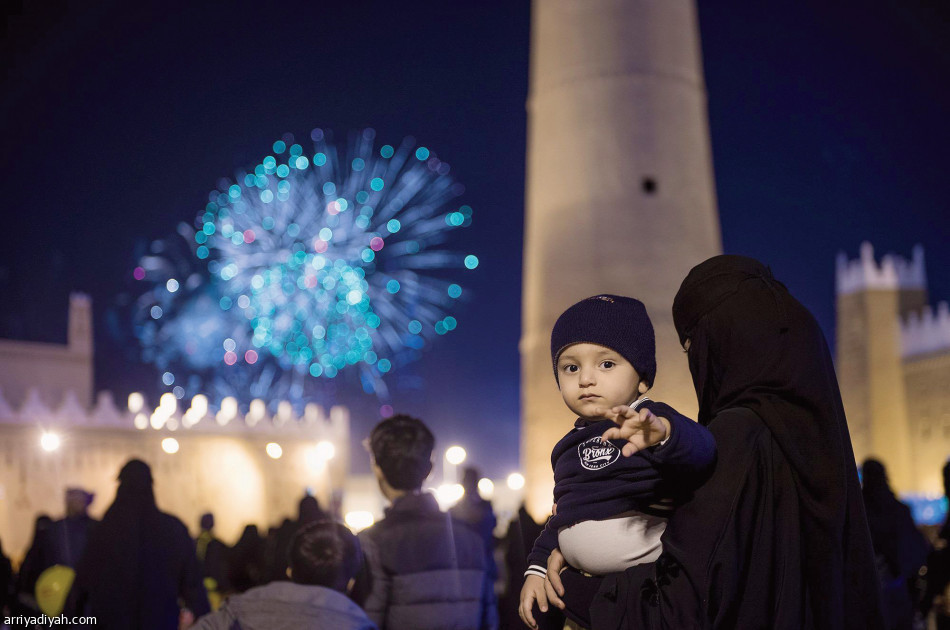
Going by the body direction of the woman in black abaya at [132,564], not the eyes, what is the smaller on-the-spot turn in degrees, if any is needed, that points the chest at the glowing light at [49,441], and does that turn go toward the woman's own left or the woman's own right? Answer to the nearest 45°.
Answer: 0° — they already face it

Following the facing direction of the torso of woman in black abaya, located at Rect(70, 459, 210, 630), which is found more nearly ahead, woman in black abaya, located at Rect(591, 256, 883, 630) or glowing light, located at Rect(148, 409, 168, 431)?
the glowing light

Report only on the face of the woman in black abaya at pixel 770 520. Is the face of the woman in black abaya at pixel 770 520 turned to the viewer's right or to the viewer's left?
to the viewer's left

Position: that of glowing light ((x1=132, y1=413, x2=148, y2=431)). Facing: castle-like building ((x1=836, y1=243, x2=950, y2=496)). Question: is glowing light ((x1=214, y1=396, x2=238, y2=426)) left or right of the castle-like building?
left

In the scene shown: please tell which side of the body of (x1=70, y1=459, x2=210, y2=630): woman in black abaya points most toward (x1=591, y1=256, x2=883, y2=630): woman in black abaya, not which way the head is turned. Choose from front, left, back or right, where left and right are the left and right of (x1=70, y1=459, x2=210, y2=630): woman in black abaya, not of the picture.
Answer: back

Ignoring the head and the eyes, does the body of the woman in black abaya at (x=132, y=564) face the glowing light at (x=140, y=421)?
yes

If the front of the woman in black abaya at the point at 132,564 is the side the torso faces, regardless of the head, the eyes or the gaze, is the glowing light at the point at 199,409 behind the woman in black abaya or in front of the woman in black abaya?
in front

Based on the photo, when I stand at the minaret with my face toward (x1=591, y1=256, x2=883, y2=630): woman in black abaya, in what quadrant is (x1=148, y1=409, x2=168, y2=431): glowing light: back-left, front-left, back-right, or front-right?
back-right

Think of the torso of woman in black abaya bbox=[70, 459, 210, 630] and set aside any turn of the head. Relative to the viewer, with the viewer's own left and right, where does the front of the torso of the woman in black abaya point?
facing away from the viewer
